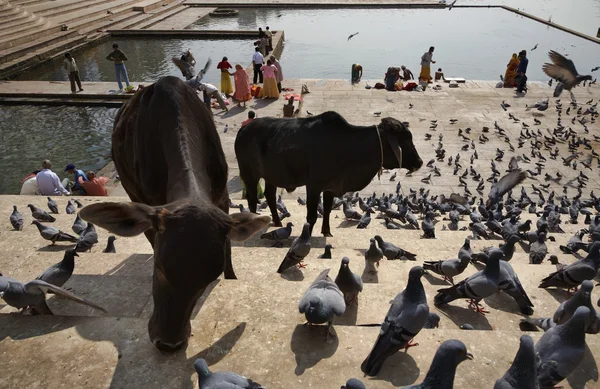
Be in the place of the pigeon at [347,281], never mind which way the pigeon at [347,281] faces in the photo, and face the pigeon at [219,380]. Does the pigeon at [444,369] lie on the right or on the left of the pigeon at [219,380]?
left

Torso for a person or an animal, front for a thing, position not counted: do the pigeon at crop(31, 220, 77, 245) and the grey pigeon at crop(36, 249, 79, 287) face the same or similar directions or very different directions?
very different directions

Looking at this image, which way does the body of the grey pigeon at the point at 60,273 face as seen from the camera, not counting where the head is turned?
to the viewer's right

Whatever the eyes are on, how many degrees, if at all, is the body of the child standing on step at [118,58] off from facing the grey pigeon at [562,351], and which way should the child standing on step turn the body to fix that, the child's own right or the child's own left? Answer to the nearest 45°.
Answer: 0° — they already face it

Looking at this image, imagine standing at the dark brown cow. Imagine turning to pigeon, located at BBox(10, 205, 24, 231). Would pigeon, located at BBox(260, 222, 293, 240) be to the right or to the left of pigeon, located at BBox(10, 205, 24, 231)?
right

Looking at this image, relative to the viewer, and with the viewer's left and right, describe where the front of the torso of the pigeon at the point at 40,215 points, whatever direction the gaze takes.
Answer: facing to the left of the viewer
